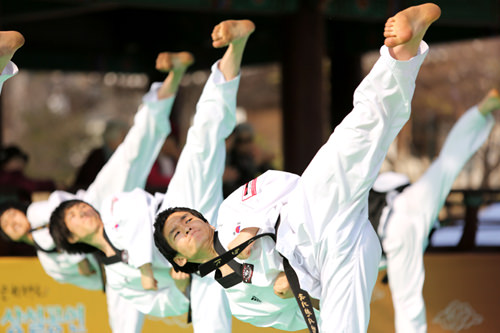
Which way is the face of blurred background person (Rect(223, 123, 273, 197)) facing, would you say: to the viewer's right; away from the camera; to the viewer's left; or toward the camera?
toward the camera

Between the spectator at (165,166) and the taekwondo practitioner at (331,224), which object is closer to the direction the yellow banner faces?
the taekwondo practitioner

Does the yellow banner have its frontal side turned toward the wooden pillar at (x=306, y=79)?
no

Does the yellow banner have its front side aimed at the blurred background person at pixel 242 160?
no

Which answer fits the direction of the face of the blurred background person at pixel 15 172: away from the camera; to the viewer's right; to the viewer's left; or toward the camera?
toward the camera

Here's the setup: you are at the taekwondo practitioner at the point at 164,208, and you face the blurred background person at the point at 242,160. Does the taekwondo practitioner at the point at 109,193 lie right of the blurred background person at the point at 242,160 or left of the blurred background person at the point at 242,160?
left

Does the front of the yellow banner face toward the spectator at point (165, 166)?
no

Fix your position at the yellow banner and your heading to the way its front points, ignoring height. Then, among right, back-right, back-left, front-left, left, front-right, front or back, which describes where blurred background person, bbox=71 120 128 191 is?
back

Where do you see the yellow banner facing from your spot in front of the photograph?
facing the viewer

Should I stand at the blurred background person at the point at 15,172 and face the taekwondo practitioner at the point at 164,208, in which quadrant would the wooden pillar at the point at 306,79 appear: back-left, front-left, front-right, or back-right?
front-left

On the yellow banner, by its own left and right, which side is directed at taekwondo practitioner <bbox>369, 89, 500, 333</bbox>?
left
